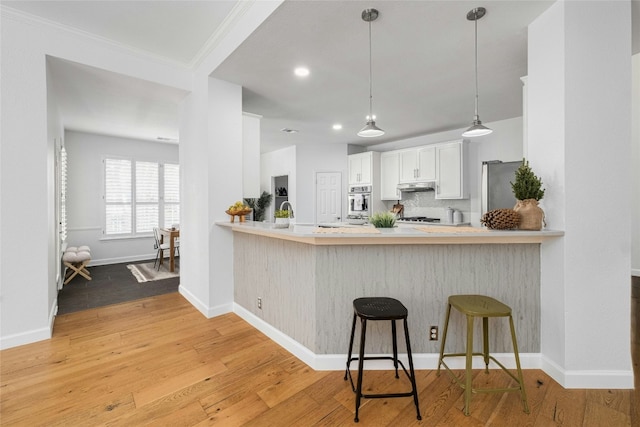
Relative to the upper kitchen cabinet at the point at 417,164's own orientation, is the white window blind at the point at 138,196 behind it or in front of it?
in front

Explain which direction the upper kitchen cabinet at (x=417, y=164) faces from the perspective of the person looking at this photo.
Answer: facing the viewer and to the left of the viewer

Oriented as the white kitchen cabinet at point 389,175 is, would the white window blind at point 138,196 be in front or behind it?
in front

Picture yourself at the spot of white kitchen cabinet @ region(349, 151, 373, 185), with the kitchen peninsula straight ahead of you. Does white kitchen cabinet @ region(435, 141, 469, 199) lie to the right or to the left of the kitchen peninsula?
left

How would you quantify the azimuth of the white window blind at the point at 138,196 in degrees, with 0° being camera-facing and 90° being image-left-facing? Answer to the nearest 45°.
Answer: approximately 315°

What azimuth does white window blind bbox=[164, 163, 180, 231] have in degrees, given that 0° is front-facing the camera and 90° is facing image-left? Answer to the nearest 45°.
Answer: approximately 315°

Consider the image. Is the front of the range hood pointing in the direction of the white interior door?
no

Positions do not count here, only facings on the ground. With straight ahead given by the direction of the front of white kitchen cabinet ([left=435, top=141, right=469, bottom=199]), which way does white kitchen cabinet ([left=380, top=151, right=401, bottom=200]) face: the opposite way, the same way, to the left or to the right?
the same way

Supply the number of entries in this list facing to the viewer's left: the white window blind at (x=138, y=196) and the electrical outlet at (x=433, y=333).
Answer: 0

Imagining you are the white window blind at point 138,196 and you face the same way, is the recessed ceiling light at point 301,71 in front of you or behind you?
in front

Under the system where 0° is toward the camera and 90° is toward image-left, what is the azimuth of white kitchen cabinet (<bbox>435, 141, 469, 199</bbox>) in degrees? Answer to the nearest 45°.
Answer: approximately 45°

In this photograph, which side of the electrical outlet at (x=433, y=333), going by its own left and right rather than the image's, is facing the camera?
front
